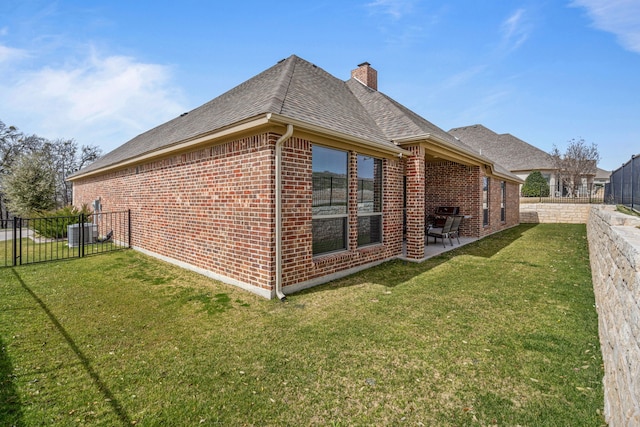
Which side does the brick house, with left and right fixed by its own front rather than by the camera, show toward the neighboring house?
right

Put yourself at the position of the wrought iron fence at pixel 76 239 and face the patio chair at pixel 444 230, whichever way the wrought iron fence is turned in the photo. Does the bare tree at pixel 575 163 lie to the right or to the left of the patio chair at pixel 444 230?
left

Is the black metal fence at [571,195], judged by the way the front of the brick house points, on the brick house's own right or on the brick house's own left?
on the brick house's own right

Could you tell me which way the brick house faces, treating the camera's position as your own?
facing away from the viewer and to the left of the viewer

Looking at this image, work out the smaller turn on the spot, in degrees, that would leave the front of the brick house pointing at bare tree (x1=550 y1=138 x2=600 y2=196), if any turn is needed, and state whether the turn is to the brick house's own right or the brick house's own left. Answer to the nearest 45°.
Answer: approximately 90° to the brick house's own right

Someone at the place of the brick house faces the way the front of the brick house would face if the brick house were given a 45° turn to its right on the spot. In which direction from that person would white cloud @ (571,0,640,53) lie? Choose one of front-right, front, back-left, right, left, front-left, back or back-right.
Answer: right

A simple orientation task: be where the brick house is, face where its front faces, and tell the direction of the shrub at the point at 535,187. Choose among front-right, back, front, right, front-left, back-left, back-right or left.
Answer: right

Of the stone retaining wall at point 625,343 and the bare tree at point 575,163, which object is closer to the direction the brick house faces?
the bare tree

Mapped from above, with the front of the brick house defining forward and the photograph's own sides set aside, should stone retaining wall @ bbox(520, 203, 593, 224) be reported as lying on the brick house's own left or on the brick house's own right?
on the brick house's own right

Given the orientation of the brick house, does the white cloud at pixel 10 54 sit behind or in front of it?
in front
